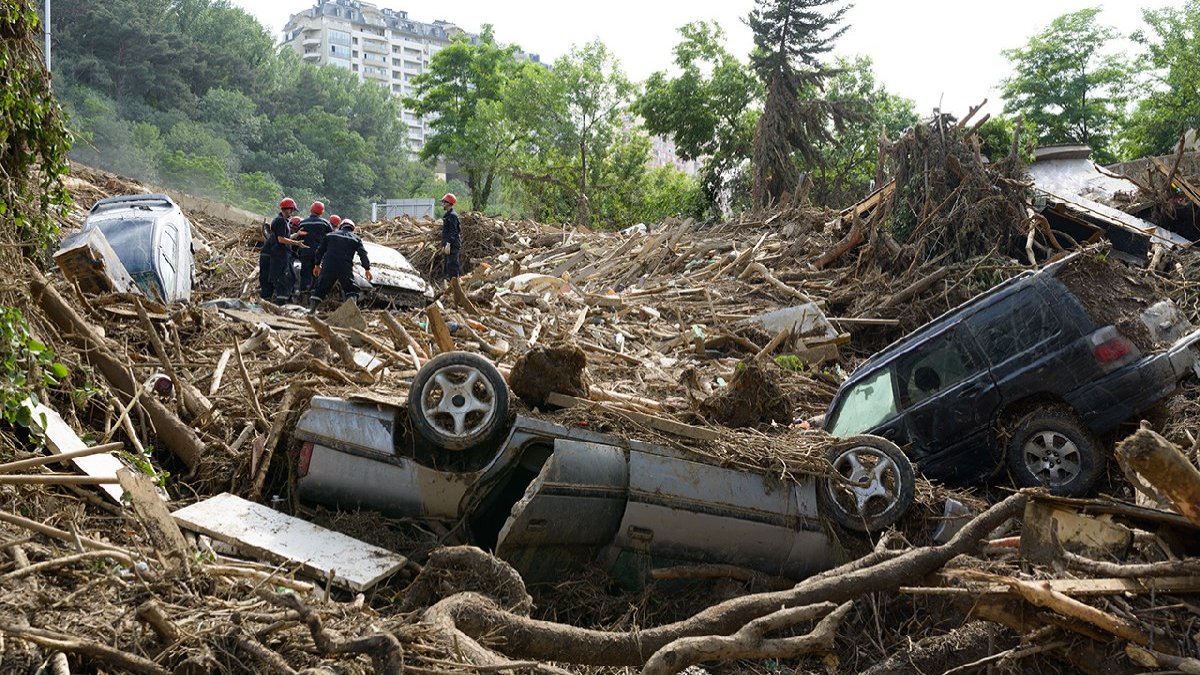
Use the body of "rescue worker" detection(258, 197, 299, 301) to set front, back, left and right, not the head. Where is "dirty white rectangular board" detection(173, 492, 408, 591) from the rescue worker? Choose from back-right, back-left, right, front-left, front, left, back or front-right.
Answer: right

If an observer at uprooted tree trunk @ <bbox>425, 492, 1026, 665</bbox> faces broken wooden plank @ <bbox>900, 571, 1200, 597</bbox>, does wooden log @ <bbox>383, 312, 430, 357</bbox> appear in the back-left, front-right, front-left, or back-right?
back-left

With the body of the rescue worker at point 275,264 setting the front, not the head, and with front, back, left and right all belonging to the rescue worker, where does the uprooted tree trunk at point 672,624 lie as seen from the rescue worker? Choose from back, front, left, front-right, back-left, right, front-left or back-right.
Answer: right

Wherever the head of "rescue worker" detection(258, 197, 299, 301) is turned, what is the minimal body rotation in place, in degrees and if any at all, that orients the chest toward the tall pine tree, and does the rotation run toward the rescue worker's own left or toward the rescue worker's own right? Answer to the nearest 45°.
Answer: approximately 45° to the rescue worker's own left

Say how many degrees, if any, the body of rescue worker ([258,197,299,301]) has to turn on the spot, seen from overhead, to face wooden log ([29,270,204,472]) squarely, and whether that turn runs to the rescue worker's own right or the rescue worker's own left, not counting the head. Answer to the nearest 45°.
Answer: approximately 90° to the rescue worker's own right

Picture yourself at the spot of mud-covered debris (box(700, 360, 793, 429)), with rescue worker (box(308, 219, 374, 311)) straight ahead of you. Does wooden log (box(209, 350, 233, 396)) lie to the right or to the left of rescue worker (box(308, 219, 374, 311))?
left

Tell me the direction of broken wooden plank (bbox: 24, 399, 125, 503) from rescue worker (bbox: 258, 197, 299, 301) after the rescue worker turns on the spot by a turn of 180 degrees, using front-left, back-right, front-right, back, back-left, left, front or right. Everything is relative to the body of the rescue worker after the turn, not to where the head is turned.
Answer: left

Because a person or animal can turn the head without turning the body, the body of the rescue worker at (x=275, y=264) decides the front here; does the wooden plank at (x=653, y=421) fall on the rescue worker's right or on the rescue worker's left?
on the rescue worker's right

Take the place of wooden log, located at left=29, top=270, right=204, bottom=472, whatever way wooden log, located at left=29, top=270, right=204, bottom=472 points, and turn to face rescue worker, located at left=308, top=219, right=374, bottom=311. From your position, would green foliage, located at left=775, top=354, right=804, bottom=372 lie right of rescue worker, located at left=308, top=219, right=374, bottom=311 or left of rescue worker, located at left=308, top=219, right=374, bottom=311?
right
